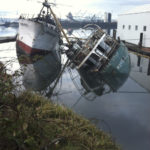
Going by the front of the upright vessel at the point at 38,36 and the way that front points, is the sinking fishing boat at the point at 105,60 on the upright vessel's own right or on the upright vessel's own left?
on the upright vessel's own left

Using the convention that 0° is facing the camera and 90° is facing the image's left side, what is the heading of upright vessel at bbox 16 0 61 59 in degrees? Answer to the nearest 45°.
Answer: approximately 45°

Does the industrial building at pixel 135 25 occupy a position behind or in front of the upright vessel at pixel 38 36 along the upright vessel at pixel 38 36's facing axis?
behind

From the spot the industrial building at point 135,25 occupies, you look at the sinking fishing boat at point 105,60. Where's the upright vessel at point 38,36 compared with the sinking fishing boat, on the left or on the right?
right

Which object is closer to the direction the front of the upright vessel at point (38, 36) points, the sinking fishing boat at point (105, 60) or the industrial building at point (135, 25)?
the sinking fishing boat
